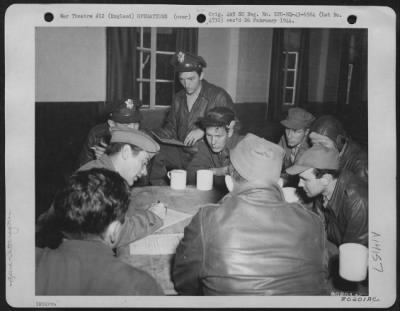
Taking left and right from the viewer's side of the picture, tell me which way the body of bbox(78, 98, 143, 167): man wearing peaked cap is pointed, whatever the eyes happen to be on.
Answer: facing the viewer and to the right of the viewer
